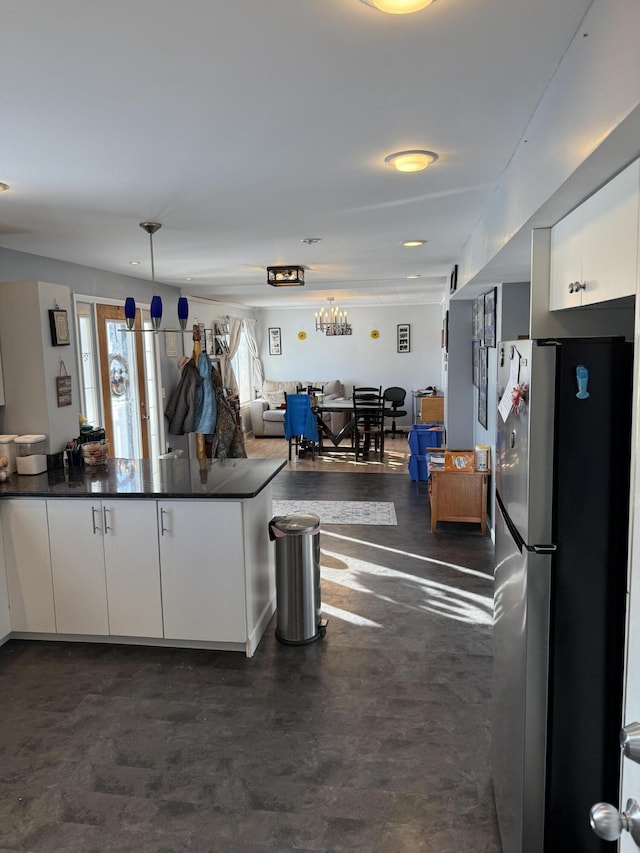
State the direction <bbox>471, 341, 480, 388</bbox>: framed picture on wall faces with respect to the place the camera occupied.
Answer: facing to the left of the viewer

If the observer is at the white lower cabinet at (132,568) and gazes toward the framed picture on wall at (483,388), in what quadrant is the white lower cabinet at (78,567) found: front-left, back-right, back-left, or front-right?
back-left

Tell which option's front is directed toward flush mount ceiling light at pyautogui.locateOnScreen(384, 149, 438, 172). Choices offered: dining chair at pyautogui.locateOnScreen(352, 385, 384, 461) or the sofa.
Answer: the sofa

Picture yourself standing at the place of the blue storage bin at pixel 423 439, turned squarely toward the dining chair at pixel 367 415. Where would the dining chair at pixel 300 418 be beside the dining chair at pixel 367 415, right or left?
left

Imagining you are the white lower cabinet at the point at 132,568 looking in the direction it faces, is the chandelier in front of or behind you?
behind

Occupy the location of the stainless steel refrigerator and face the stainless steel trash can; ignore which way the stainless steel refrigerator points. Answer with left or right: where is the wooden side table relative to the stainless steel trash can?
right

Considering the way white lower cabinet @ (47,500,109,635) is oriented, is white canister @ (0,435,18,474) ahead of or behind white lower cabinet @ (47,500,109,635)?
behind

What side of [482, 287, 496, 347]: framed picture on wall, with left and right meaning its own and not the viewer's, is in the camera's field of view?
left

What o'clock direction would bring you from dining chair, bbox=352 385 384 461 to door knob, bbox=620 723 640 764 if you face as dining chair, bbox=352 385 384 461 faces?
The door knob is roughly at 6 o'clock from the dining chair.
